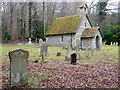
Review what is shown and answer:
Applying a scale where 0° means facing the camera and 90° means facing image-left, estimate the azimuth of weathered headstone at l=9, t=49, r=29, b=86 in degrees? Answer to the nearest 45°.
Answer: approximately 0°
